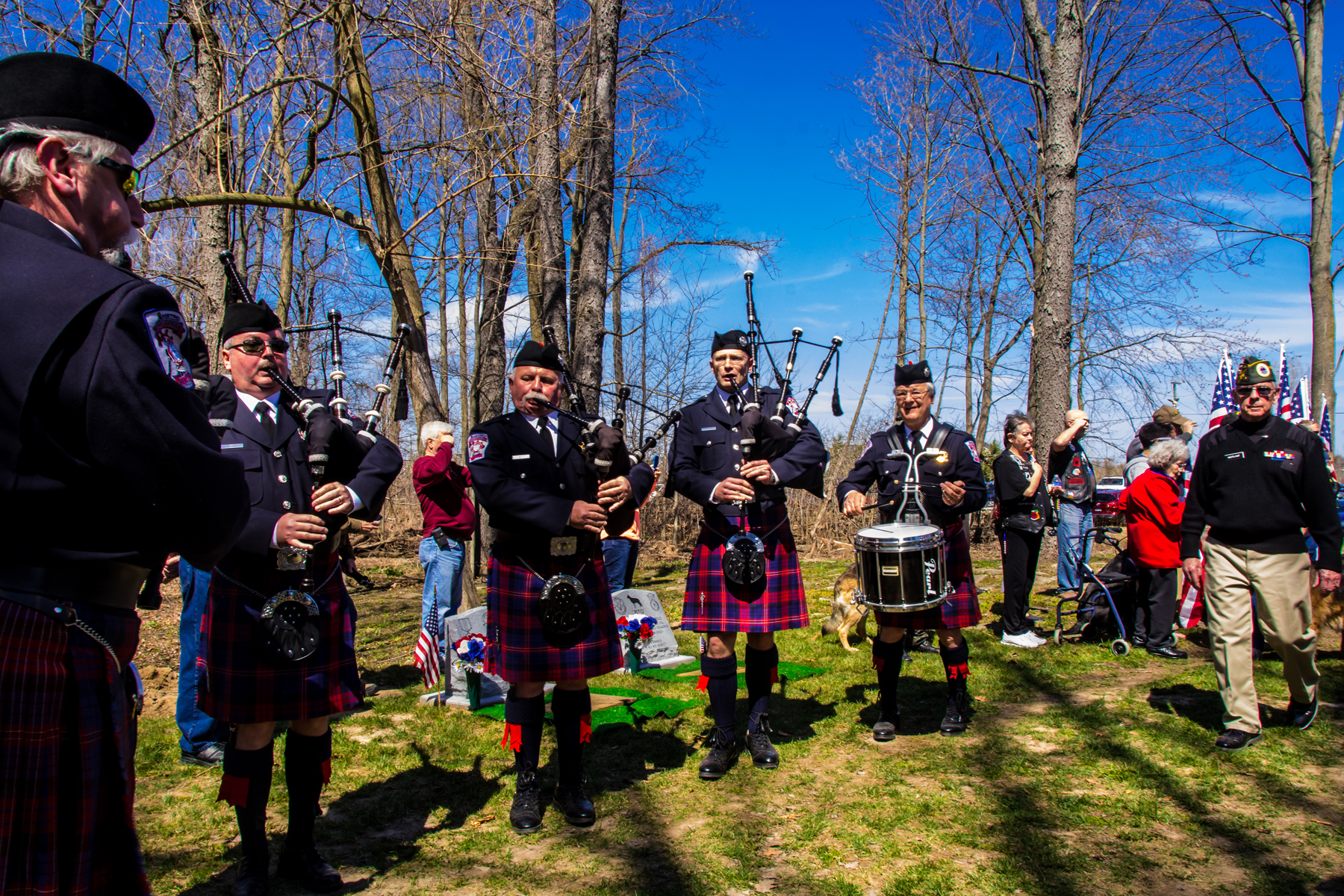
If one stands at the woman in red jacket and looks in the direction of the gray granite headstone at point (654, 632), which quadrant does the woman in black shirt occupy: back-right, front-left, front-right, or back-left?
front-right

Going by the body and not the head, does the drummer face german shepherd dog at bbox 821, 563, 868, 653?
no

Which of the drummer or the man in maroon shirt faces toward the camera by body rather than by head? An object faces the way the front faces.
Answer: the drummer

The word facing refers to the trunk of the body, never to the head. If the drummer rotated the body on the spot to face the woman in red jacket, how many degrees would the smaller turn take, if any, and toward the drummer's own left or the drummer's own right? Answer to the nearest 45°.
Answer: approximately 135° to the drummer's own left

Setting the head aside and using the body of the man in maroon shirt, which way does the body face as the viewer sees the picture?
to the viewer's right

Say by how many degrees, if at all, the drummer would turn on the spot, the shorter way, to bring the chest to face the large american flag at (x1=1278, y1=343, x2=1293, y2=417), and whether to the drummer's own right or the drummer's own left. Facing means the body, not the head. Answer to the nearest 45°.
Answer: approximately 135° to the drummer's own left

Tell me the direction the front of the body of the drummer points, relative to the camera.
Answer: toward the camera

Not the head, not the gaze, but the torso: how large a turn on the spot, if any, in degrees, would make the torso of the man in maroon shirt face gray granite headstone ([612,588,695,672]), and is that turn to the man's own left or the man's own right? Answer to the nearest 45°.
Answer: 0° — they already face it
